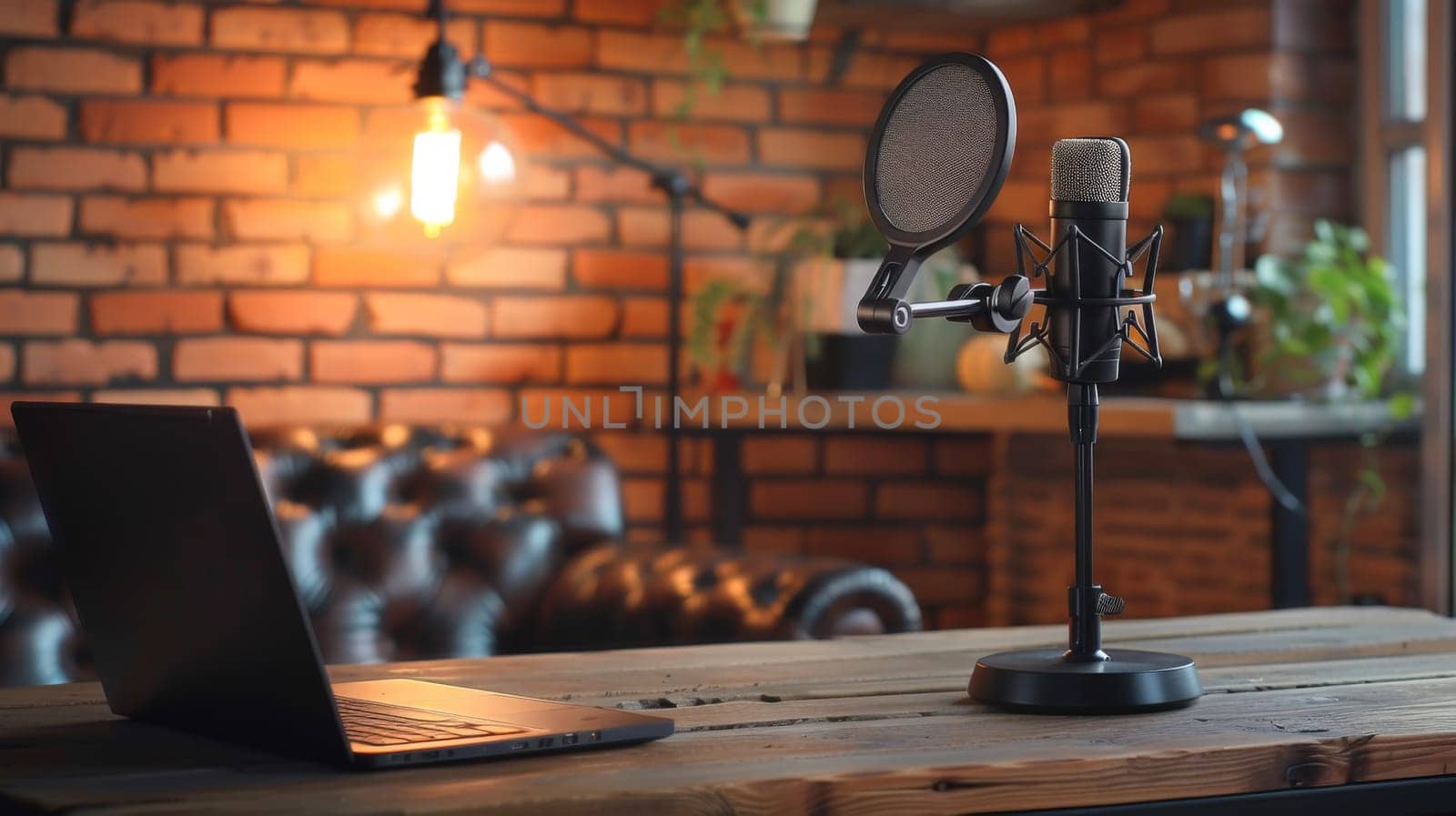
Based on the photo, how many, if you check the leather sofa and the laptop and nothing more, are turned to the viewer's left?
0

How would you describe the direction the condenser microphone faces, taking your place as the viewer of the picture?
facing the viewer and to the left of the viewer

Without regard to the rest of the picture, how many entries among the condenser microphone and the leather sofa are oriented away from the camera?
0

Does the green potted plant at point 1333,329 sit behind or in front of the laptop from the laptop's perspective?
in front

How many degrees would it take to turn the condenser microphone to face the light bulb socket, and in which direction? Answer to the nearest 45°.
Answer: approximately 90° to its right

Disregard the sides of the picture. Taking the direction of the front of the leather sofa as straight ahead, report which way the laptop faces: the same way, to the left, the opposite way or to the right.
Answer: to the left

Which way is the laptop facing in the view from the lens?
facing away from the viewer and to the right of the viewer

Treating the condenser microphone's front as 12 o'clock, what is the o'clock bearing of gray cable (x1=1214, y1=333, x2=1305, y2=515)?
The gray cable is roughly at 5 o'clock from the condenser microphone.

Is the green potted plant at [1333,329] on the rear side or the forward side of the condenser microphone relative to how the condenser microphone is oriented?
on the rear side

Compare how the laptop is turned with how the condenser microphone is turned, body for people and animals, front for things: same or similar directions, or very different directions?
very different directions

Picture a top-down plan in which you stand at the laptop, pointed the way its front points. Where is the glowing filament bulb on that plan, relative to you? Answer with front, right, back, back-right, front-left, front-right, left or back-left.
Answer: front-left

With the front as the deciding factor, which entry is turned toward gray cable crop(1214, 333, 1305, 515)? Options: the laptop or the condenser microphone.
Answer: the laptop

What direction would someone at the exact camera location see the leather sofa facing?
facing the viewer and to the right of the viewer
